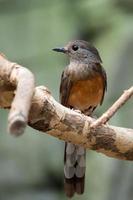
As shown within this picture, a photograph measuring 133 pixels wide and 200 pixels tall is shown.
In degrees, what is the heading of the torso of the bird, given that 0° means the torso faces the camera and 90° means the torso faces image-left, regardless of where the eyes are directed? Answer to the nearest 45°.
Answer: approximately 0°

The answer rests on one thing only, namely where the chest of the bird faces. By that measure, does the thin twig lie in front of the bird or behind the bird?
in front

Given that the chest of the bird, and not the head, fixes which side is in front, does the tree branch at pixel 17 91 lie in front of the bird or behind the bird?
in front
